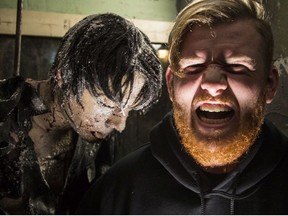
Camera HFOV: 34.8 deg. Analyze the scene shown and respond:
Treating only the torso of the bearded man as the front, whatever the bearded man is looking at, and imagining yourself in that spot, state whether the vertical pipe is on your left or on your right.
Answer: on your right

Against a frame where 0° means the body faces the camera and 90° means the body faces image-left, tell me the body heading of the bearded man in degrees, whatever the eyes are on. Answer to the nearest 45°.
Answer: approximately 0°
